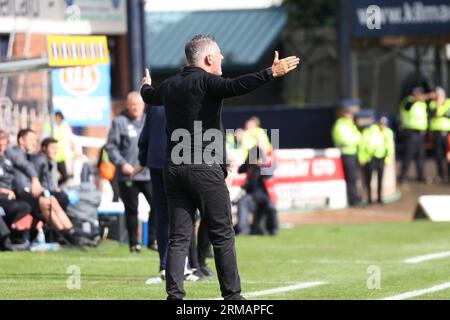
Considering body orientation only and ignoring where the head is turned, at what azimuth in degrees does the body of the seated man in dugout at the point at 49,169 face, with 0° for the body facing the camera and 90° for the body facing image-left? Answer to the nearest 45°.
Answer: approximately 315°

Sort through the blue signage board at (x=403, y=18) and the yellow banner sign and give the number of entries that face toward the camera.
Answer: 2

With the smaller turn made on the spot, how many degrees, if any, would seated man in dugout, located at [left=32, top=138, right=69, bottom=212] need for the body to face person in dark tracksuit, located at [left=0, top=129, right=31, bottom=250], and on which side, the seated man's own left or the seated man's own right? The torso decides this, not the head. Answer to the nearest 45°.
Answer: approximately 90° to the seated man's own right

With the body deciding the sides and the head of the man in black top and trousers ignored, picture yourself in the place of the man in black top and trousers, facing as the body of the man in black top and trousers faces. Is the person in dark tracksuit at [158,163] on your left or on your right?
on your left

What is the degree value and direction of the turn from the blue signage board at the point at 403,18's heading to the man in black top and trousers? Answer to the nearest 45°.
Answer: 0° — it already faces them

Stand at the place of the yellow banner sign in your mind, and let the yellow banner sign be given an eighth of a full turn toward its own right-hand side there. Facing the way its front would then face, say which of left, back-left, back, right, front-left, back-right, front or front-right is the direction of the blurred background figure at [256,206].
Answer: back

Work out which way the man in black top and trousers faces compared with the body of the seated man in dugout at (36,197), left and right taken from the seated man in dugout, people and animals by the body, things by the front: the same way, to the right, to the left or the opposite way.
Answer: to the left
